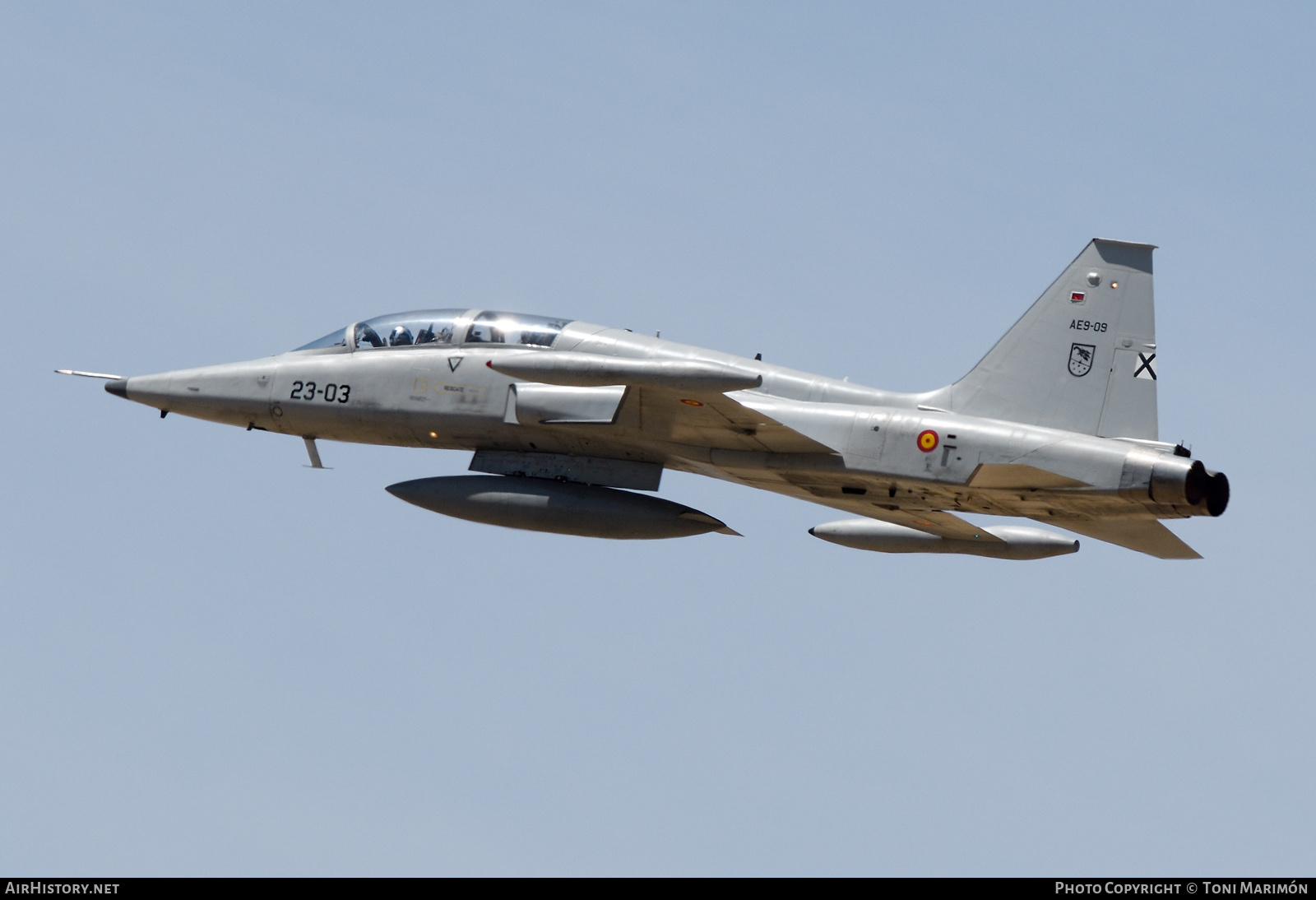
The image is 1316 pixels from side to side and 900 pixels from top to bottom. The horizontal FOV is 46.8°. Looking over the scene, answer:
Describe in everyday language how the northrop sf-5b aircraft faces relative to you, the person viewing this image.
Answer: facing away from the viewer and to the left of the viewer
